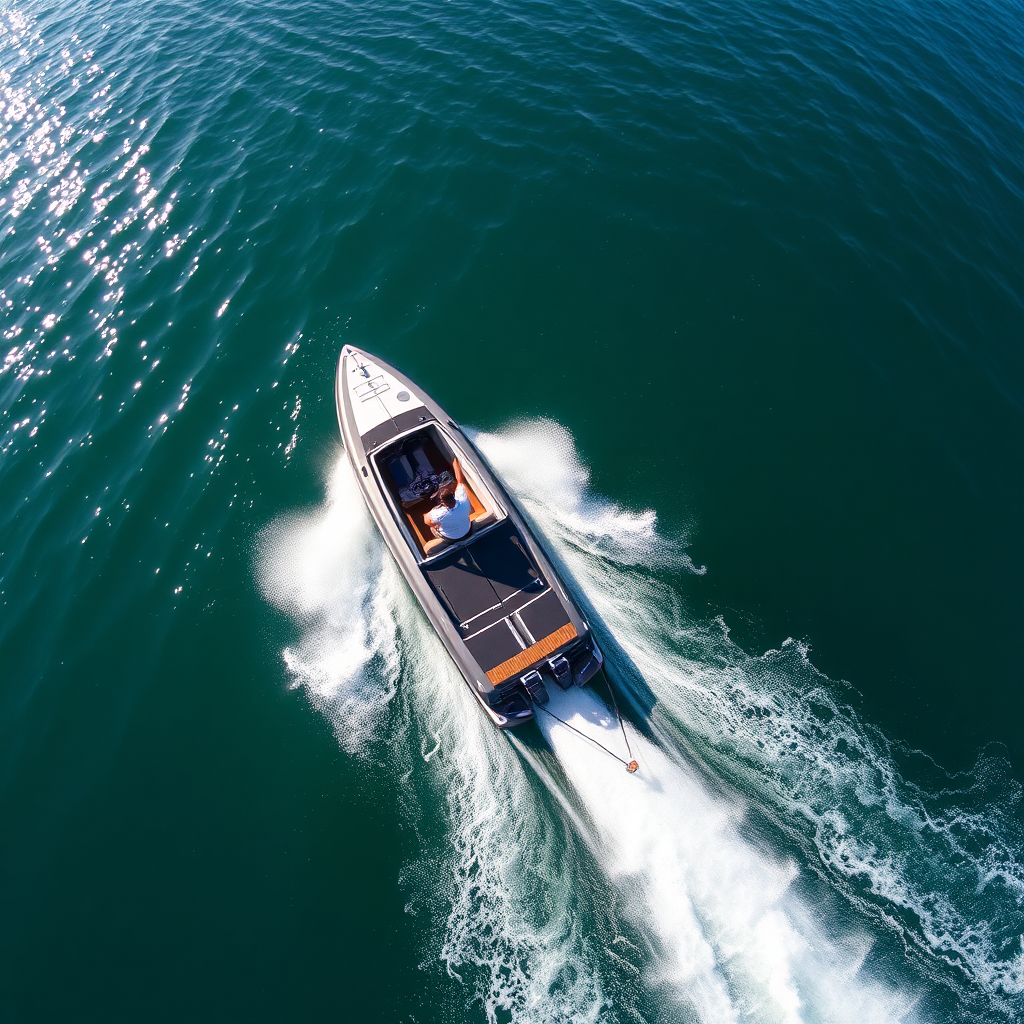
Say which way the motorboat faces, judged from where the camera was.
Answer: facing away from the viewer and to the left of the viewer
